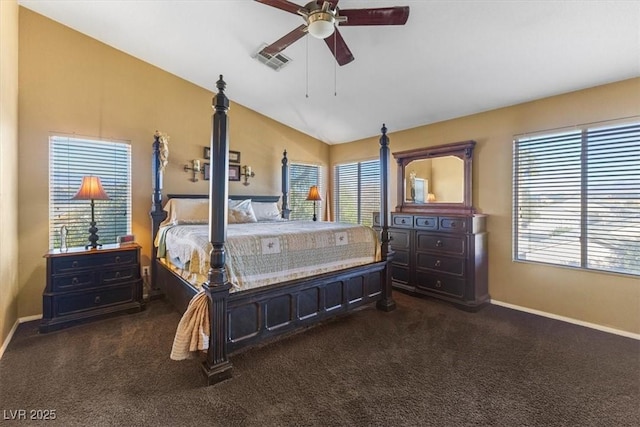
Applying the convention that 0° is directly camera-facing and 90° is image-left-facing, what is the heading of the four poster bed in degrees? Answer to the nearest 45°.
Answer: approximately 315°

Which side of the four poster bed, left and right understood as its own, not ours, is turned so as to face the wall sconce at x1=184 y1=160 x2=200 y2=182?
back

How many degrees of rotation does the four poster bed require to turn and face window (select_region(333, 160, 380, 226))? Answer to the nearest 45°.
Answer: approximately 90° to its left

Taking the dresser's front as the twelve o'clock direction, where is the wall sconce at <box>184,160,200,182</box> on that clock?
The wall sconce is roughly at 1 o'clock from the dresser.

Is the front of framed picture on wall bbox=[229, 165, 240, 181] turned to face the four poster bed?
yes

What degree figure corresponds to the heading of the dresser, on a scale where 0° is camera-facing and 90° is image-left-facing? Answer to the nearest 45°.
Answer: approximately 45°

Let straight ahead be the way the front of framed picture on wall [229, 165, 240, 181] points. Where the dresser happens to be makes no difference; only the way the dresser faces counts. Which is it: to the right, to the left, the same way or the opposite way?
to the right

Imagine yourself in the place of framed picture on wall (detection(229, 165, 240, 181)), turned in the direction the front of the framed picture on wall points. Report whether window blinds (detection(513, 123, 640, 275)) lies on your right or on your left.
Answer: on your left
